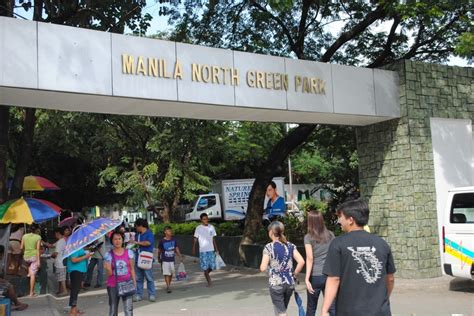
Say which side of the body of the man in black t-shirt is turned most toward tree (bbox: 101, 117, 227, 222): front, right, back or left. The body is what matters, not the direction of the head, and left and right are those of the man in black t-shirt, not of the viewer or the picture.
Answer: front

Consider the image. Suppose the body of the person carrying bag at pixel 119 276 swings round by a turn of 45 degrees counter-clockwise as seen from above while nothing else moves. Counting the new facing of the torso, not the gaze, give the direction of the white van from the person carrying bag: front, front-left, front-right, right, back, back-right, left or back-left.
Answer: front-left

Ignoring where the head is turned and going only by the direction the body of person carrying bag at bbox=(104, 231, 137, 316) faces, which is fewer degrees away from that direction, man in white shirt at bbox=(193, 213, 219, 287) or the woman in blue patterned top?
the woman in blue patterned top

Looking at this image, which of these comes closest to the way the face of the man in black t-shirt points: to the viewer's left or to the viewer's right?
to the viewer's left

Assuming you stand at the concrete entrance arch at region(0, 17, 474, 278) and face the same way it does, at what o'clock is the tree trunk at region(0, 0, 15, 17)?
The tree trunk is roughly at 5 o'clock from the concrete entrance arch.

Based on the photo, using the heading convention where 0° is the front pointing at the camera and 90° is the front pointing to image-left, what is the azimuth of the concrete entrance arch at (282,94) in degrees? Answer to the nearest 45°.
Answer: approximately 315°

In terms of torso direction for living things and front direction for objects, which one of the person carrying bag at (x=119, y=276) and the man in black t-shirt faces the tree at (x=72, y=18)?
the man in black t-shirt

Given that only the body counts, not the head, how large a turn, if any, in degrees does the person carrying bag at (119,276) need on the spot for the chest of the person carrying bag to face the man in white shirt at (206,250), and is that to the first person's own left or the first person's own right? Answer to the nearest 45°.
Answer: approximately 135° to the first person's own left
